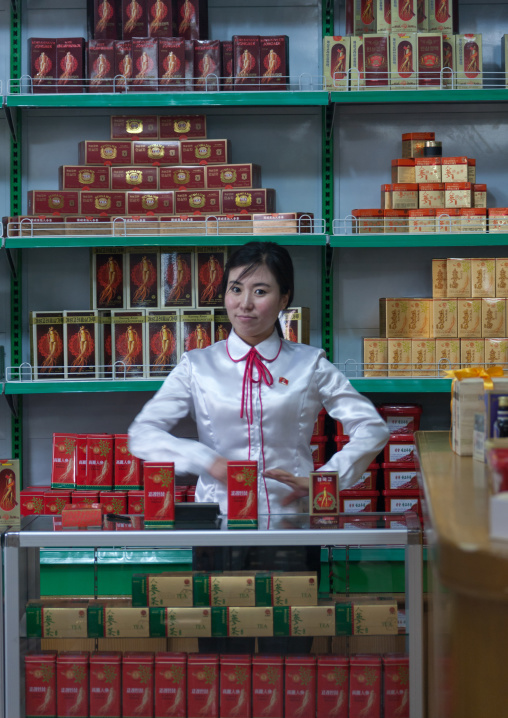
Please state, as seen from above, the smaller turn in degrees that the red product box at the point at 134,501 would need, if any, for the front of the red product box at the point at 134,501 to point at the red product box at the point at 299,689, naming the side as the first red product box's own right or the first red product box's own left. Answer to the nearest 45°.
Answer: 0° — it already faces it

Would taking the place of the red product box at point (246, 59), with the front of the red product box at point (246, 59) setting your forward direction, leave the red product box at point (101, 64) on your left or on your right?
on your right

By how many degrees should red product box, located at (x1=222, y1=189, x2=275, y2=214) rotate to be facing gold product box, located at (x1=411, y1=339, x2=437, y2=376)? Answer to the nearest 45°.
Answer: approximately 90° to its left

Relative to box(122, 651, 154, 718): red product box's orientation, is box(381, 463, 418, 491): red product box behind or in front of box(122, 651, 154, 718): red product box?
behind

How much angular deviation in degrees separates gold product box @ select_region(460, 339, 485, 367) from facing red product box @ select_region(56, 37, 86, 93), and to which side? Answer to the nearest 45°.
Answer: approximately 90° to its right
